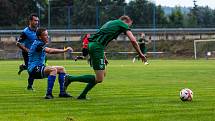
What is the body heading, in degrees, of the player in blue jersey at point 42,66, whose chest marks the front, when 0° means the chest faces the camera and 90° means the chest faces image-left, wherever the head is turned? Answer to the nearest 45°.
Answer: approximately 270°

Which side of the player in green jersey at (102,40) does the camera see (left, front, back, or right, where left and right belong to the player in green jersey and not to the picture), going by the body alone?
right

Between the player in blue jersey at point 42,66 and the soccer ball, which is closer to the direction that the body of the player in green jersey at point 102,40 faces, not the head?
the soccer ball

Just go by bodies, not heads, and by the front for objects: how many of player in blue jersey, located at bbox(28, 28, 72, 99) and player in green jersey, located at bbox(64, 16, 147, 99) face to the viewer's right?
2

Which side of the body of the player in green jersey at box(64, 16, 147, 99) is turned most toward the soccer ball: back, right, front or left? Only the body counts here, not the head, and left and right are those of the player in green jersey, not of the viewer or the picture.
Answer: front

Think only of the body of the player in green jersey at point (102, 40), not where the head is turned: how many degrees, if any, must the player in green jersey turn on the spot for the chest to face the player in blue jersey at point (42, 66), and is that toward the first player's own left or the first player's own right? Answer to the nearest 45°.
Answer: approximately 180°

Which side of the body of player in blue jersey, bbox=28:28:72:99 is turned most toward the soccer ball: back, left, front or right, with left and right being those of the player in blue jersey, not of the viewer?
front
